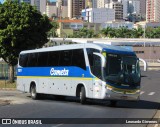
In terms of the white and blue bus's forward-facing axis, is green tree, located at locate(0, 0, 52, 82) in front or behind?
behind

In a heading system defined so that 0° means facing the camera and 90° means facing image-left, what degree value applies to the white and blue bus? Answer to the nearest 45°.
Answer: approximately 315°
